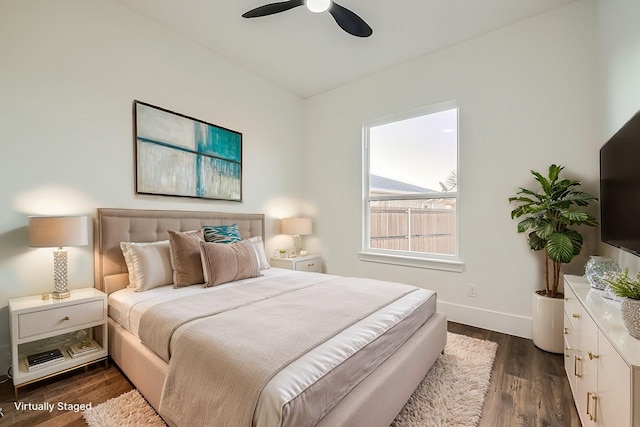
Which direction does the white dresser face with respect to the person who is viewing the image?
facing to the left of the viewer

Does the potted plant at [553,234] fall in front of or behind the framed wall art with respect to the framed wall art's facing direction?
in front

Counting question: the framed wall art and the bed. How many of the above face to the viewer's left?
0

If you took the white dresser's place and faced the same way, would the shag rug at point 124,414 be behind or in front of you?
in front

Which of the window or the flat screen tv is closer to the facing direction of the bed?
the flat screen tv

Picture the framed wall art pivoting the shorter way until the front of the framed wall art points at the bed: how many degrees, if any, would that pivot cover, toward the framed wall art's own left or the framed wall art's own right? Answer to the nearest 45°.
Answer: approximately 45° to the framed wall art's own right

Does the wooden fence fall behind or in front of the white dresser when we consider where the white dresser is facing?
in front

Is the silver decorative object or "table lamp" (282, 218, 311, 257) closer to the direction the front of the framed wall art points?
the silver decorative object

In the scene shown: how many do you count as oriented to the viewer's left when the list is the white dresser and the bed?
1

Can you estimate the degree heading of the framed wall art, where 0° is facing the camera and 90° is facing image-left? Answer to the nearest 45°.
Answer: approximately 315°

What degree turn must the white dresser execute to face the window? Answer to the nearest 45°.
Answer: approximately 45° to its right

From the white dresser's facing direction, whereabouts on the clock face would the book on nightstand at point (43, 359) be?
The book on nightstand is roughly at 11 o'clock from the white dresser.

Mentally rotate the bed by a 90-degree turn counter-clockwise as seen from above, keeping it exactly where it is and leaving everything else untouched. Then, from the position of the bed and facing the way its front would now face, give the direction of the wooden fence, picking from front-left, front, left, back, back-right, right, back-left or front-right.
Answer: front

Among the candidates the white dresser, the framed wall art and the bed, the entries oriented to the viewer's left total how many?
1

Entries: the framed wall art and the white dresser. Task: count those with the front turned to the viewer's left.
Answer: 1
